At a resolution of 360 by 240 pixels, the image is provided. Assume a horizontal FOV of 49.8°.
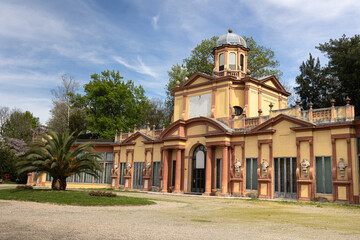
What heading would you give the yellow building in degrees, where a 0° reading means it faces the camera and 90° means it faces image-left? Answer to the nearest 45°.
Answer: approximately 45°

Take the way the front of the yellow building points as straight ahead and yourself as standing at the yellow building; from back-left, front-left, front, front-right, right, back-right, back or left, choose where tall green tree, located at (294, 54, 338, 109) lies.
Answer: back

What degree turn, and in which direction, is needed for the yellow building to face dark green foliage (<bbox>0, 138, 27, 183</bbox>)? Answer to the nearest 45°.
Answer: approximately 90° to its right

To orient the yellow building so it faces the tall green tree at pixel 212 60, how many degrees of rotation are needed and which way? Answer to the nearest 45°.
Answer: approximately 135° to its right

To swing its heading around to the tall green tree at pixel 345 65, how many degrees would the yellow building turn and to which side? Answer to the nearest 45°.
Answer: approximately 180°

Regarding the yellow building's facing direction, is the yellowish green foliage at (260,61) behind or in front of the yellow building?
behind

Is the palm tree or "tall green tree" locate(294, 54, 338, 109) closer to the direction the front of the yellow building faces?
the palm tree

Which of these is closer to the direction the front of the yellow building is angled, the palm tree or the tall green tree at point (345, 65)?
the palm tree
